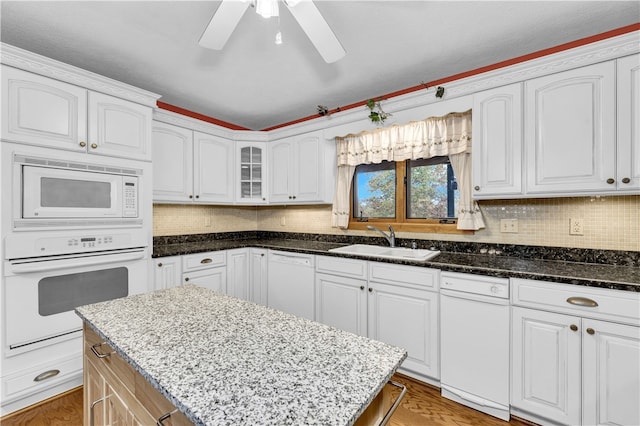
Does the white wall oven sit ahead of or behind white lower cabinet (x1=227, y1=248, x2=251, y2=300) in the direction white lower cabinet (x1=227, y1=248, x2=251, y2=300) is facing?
ahead

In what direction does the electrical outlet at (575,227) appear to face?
toward the camera

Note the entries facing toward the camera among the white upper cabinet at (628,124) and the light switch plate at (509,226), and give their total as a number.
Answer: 2

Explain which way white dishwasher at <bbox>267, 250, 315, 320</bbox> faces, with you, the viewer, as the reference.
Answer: facing the viewer and to the left of the viewer

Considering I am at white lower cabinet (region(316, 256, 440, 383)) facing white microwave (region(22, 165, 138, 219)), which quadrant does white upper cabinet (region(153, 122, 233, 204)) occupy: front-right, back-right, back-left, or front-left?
front-right

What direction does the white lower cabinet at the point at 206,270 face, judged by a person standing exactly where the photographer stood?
facing the viewer and to the right of the viewer

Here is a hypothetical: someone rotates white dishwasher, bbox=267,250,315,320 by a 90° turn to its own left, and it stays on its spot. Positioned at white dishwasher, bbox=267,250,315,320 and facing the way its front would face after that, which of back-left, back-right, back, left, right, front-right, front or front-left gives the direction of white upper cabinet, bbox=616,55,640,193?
front

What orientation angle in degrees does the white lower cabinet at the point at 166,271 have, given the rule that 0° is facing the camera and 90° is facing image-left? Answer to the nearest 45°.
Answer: approximately 315°

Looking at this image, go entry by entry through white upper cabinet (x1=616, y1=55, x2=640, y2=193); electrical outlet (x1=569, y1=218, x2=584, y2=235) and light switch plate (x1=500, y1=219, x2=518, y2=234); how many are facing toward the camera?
3

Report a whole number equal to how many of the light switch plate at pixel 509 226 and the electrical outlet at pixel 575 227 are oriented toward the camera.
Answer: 2

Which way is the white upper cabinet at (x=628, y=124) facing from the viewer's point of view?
toward the camera
